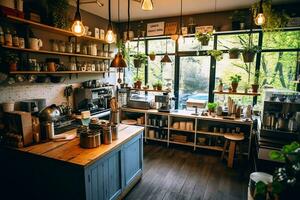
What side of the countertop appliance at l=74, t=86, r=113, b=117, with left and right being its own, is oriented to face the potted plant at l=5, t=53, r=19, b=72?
right

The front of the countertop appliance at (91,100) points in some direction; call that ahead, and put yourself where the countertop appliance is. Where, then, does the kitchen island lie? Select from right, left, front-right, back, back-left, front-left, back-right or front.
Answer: front-right

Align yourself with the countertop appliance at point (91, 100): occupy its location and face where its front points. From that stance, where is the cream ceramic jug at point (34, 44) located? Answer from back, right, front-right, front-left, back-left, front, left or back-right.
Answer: right

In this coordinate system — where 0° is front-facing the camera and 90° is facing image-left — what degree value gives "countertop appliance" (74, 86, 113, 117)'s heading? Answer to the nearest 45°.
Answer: approximately 315°

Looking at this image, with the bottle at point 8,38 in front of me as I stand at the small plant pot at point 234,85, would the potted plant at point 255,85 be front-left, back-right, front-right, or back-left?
back-left

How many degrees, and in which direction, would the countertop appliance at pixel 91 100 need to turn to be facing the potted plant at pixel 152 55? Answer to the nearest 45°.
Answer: approximately 45° to its left

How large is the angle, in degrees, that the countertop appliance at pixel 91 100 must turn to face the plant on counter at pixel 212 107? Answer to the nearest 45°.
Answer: approximately 45° to its left

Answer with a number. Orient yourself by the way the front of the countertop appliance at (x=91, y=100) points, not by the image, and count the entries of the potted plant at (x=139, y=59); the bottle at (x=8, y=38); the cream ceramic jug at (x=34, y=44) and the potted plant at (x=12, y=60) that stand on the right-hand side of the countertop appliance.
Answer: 3

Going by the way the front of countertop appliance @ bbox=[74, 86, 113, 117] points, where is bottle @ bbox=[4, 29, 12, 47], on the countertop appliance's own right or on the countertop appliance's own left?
on the countertop appliance's own right

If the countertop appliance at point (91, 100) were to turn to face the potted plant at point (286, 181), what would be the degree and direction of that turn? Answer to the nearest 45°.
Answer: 0° — it already faces it

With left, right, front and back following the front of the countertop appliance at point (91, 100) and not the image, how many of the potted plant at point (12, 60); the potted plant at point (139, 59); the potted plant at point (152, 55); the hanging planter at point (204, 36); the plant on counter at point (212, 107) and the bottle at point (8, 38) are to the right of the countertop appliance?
2

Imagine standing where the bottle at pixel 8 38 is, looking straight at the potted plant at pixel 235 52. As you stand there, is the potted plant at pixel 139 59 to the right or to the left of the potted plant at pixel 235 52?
left

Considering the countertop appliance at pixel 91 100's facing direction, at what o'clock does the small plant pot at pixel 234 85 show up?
The small plant pot is roughly at 11 o'clock from the countertop appliance.

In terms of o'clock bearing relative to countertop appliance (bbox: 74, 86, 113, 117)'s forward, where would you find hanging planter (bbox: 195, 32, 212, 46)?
The hanging planter is roughly at 11 o'clock from the countertop appliance.

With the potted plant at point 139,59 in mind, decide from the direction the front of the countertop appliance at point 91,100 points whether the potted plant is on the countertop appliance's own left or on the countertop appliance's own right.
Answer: on the countertop appliance's own left
